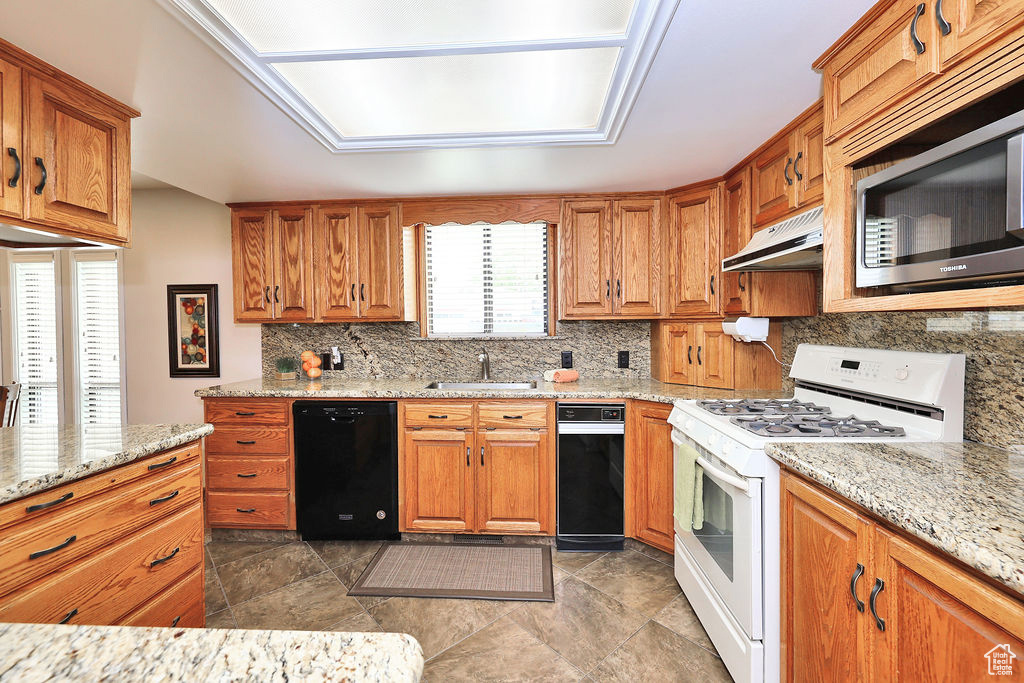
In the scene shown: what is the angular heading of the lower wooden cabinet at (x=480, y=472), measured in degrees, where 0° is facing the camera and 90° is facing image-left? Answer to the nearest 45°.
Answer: approximately 0°

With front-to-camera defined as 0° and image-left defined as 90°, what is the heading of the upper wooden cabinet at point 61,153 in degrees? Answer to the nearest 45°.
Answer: approximately 315°

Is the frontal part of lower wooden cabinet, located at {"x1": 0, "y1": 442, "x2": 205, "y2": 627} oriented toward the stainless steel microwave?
yes

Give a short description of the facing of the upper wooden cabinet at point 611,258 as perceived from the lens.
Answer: facing the viewer

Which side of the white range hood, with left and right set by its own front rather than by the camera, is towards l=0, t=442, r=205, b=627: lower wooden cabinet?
front

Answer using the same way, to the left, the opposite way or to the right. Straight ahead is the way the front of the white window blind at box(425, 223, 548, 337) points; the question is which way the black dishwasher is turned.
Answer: the same way

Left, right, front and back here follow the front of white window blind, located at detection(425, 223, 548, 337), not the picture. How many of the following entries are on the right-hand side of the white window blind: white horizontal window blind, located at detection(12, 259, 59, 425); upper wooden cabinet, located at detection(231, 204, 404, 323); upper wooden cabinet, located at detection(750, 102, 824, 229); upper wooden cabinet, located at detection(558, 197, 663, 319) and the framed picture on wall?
3

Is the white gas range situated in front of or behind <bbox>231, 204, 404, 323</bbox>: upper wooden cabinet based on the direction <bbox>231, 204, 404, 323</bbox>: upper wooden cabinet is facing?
in front

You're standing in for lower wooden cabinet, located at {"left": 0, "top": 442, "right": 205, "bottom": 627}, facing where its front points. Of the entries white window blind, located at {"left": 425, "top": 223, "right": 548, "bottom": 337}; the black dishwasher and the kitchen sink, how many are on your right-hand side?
0

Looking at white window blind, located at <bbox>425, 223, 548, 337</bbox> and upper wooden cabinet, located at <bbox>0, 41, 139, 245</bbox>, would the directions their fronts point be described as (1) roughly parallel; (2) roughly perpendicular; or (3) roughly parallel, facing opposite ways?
roughly perpendicular

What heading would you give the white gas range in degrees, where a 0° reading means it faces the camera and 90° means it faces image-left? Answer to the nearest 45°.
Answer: approximately 45°

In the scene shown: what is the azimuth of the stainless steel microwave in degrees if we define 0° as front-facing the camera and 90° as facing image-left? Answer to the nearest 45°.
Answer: approximately 45°

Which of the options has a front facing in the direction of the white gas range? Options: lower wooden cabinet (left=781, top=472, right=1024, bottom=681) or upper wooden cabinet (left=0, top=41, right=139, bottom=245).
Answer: the upper wooden cabinet

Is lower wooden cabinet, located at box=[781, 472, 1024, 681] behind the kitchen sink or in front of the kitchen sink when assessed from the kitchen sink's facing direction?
in front

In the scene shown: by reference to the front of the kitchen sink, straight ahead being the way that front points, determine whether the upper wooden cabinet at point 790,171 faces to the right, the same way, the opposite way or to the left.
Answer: to the right

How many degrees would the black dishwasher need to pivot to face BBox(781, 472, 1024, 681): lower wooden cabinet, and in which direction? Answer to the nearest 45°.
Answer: approximately 45° to its left
